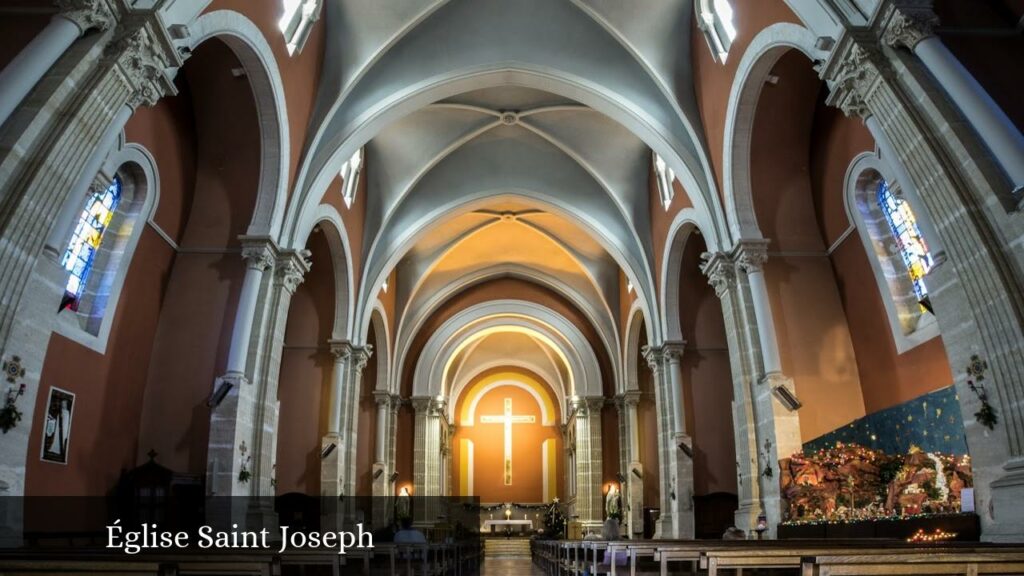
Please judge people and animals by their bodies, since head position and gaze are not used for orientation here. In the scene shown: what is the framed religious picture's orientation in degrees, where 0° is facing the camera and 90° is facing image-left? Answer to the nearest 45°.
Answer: approximately 315°

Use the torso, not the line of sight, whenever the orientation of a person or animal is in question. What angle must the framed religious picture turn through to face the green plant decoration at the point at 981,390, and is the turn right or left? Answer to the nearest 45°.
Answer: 0° — it already faces it

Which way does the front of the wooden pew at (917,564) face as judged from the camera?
facing away from the viewer

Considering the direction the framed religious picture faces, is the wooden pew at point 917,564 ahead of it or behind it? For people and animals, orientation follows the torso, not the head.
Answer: ahead

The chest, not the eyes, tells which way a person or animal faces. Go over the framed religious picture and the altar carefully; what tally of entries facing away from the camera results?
0

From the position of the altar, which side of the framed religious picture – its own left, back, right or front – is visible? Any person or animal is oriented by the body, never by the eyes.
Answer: left

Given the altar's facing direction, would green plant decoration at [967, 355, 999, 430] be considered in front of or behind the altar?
in front

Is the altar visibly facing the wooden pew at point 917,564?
yes

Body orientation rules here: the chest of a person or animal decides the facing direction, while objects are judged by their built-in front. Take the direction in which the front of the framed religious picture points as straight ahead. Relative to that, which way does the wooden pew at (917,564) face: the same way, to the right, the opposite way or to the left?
to the left

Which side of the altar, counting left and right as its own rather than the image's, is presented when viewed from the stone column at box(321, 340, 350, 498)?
front

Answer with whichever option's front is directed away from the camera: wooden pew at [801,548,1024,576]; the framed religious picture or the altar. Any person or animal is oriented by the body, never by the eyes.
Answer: the wooden pew

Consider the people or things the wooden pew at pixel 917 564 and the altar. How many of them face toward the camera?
1
